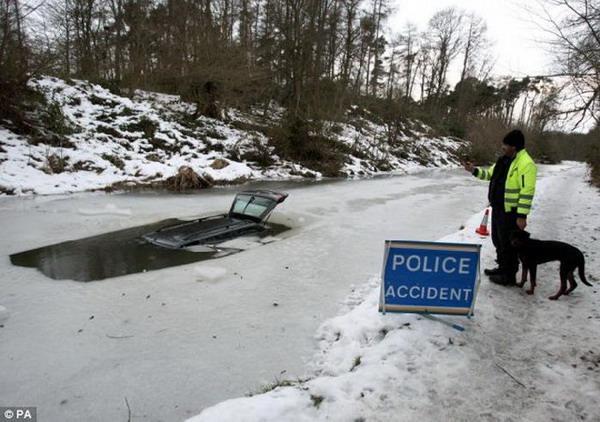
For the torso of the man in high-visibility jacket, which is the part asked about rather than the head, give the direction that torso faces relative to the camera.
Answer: to the viewer's left

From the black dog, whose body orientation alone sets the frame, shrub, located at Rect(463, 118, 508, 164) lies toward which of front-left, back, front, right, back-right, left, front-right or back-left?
right

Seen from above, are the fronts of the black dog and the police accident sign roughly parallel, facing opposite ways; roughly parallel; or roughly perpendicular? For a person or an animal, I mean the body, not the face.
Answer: roughly perpendicular

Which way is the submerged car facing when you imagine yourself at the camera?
facing the viewer and to the left of the viewer

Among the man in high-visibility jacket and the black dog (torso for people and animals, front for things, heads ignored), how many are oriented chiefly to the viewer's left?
2

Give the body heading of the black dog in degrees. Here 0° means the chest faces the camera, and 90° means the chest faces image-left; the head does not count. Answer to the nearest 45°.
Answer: approximately 90°

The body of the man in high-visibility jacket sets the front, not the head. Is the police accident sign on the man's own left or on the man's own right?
on the man's own left

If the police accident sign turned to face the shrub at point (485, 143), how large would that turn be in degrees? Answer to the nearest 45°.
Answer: approximately 180°

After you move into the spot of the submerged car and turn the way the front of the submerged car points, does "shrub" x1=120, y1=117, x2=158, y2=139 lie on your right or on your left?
on your right

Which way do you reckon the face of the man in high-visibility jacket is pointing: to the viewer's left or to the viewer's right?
to the viewer's left

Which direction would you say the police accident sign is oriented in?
toward the camera

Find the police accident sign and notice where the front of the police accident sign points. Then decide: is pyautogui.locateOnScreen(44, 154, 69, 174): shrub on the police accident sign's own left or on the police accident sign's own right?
on the police accident sign's own right
